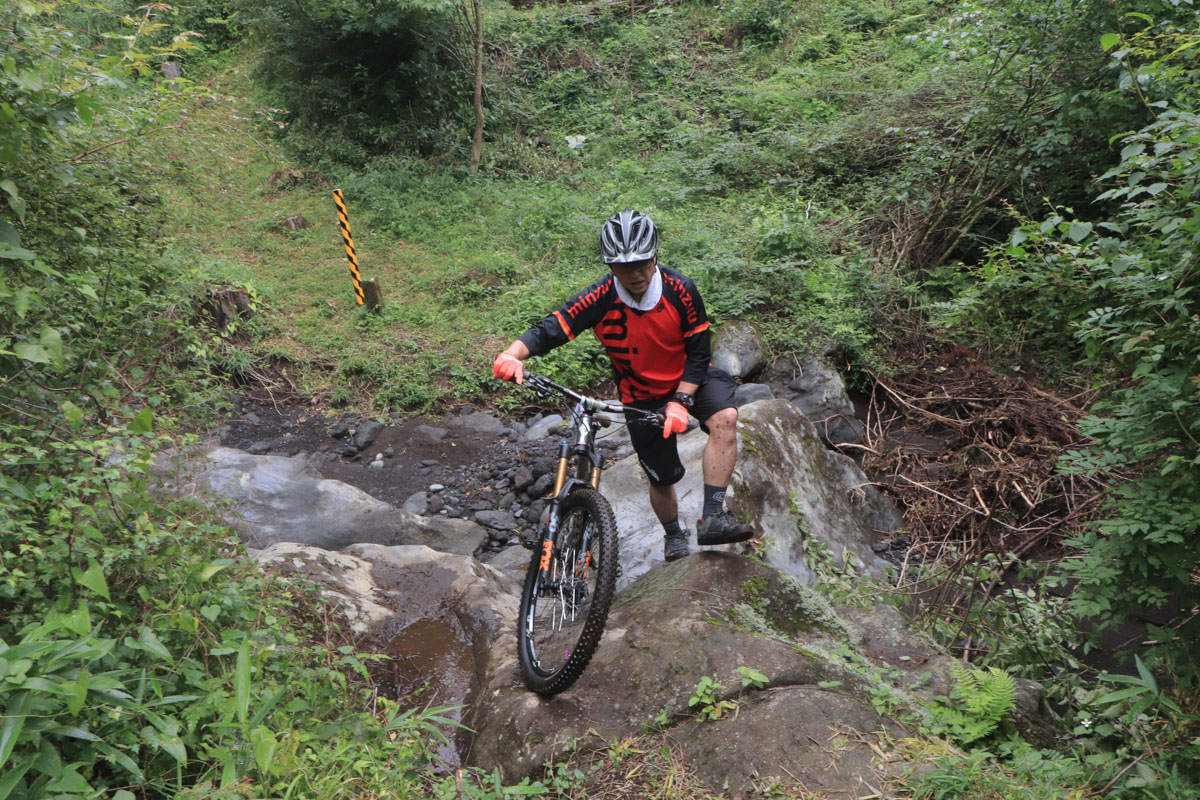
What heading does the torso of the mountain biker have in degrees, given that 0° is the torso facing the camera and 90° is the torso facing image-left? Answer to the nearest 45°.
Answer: approximately 0°

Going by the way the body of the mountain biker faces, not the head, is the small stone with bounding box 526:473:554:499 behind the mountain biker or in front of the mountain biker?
behind

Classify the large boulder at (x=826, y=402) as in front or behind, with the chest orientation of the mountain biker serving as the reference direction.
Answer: behind

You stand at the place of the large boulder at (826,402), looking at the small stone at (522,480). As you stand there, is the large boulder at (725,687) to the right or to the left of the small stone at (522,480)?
left

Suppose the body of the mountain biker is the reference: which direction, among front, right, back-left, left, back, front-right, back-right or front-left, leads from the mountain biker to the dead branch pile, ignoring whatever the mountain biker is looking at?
back-left
